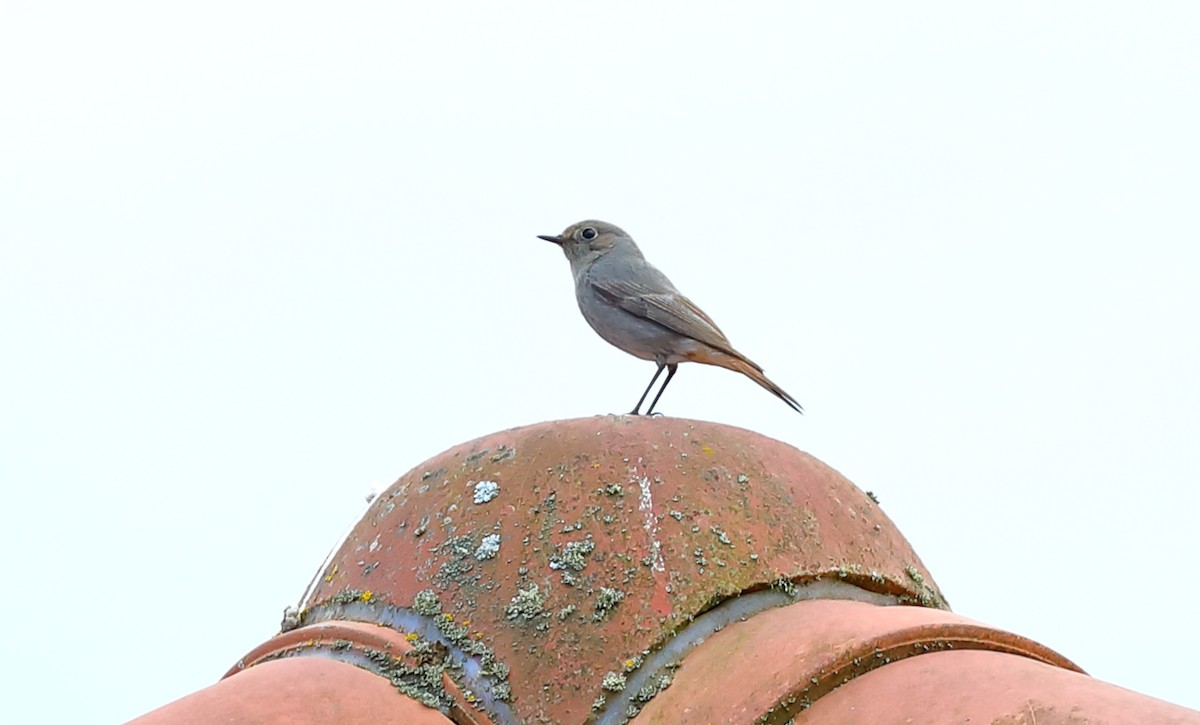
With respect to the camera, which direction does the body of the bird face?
to the viewer's left
